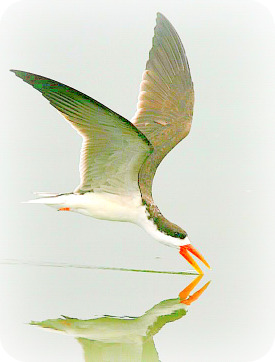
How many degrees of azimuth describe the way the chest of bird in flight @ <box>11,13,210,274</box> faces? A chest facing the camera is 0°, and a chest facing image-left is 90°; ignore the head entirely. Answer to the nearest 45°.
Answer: approximately 270°
